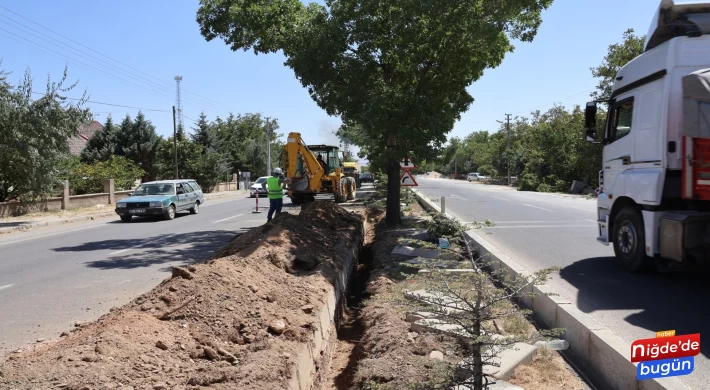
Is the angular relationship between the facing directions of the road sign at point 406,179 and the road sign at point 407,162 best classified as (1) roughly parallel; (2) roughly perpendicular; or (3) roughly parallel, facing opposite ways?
roughly parallel

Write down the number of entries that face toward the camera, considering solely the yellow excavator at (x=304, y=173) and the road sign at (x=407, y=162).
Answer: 1

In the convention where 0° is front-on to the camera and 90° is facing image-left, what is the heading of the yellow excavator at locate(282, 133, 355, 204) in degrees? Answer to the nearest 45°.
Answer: approximately 225°

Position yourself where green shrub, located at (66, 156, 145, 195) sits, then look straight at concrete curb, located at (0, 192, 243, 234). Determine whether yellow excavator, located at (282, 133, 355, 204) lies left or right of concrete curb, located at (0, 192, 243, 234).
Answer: left

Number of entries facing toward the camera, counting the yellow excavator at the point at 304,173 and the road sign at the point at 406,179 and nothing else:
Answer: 1

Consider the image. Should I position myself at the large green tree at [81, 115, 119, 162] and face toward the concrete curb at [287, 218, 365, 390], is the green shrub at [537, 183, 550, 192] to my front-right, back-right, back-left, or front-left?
front-left

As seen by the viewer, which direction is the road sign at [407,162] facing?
toward the camera

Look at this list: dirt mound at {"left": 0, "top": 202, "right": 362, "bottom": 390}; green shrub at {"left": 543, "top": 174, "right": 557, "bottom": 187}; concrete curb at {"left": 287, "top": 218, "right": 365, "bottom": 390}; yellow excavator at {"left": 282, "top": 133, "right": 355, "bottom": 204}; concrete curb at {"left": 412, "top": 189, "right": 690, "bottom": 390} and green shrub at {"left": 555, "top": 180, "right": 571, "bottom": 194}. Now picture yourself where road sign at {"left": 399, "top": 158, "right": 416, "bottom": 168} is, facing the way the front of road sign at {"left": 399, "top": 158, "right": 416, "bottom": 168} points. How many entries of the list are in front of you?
3

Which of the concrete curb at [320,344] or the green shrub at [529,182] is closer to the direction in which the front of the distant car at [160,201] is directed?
the concrete curb

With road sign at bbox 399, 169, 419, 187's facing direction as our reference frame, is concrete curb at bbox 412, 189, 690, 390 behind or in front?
in front

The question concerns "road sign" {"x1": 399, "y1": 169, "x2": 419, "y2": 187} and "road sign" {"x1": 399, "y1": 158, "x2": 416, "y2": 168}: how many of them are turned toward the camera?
2

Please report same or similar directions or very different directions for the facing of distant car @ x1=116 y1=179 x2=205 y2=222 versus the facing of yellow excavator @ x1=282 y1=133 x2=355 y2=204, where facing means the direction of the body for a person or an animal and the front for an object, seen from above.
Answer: very different directions

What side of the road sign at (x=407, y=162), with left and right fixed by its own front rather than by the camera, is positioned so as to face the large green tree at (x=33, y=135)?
right

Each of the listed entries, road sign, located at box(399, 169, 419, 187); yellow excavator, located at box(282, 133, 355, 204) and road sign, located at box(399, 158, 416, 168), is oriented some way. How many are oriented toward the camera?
2

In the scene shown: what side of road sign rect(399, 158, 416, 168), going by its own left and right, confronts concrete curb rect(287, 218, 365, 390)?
front

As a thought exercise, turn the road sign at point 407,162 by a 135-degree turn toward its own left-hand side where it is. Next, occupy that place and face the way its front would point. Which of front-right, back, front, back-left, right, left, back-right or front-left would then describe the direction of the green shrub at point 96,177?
left

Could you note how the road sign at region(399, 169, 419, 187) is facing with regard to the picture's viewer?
facing the viewer

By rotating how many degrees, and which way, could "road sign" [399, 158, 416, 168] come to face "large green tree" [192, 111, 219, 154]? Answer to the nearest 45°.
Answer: approximately 135° to its right

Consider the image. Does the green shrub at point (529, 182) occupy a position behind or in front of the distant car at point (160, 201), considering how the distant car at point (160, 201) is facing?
behind

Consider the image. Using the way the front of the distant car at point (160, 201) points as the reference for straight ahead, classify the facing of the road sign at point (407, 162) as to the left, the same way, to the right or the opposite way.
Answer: the same way
